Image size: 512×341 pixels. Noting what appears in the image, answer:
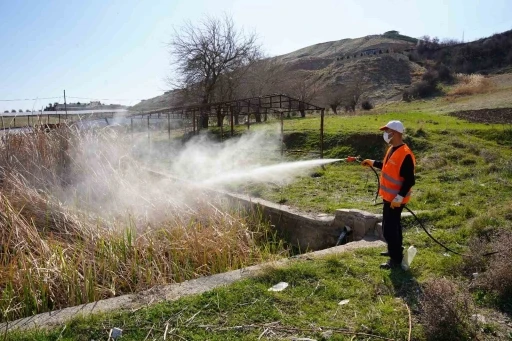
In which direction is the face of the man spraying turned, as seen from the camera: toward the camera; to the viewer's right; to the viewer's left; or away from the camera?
to the viewer's left

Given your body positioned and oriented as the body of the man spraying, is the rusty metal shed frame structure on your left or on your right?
on your right

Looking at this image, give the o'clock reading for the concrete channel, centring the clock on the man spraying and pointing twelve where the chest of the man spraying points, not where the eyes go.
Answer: The concrete channel is roughly at 1 o'clock from the man spraying.

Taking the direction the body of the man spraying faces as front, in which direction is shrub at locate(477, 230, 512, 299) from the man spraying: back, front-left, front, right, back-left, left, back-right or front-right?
back-left

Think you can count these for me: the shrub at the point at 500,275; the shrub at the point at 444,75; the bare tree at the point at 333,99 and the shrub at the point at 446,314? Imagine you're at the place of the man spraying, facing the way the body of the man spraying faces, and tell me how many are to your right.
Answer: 2

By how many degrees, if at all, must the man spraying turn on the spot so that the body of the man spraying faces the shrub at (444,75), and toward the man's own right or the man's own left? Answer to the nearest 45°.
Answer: approximately 90° to the man's own right

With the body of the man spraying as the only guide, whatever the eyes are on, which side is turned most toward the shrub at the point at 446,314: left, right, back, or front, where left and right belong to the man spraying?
left

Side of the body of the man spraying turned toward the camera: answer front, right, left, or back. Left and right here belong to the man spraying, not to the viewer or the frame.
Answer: left

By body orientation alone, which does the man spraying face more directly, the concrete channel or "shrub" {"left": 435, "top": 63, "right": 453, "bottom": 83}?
the concrete channel

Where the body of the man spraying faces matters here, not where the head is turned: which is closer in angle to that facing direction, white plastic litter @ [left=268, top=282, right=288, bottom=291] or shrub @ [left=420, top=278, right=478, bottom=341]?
the white plastic litter

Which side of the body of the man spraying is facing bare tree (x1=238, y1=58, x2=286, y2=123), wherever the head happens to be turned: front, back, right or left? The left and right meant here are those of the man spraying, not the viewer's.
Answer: right

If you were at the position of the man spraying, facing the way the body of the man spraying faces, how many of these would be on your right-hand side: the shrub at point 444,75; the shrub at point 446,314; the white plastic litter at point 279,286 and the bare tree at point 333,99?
2
